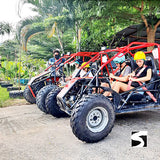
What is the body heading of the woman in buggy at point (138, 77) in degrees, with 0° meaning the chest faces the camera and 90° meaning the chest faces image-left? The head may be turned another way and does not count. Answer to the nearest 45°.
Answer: approximately 45°

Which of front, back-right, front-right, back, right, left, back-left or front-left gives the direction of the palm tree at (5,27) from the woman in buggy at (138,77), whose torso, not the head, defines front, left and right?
right
